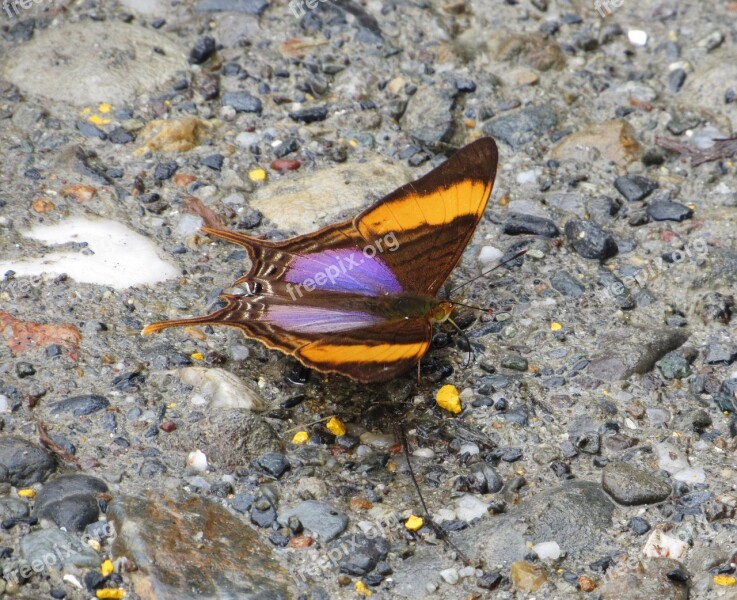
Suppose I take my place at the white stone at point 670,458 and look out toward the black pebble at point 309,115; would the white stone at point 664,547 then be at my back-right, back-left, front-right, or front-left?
back-left

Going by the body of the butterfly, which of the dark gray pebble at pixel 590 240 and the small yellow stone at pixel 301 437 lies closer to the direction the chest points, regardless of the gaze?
the dark gray pebble

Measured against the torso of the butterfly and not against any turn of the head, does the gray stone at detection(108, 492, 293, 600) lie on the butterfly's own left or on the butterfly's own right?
on the butterfly's own right

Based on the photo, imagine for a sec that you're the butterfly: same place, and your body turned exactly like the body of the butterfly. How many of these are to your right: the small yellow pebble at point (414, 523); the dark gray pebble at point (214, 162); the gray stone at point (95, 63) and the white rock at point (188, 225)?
1

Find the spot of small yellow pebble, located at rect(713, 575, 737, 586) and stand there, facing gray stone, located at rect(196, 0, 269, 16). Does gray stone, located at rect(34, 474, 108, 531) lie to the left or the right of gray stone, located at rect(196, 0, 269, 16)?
left

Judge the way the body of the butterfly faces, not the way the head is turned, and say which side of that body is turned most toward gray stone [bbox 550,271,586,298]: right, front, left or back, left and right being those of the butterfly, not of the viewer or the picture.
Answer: front

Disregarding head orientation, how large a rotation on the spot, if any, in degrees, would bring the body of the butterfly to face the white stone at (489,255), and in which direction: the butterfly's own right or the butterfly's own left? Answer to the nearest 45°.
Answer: approximately 45° to the butterfly's own left

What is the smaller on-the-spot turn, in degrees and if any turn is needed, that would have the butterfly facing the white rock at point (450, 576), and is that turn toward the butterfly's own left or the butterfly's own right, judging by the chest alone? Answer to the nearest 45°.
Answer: approximately 90° to the butterfly's own right

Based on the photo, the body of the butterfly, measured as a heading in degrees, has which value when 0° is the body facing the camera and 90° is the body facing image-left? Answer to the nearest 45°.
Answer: approximately 270°

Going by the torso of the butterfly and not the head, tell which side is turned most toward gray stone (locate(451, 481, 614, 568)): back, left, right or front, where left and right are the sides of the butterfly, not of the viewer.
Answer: right

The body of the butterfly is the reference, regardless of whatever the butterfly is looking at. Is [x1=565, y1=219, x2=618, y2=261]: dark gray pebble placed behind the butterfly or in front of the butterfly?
in front

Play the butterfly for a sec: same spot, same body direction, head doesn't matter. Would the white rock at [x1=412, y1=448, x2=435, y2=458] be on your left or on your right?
on your right

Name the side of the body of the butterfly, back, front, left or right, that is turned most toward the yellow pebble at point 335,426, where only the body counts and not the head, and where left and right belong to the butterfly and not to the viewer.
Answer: right

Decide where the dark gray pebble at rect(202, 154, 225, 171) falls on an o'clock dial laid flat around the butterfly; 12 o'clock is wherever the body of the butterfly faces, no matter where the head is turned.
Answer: The dark gray pebble is roughly at 8 o'clock from the butterfly.

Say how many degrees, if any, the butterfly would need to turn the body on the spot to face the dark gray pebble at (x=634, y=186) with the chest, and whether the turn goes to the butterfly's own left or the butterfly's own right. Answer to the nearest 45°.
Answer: approximately 45° to the butterfly's own left

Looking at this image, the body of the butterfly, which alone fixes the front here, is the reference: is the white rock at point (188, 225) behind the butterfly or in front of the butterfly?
behind

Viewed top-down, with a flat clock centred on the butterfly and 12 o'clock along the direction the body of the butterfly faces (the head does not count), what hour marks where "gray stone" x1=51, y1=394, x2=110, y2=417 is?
The gray stone is roughly at 5 o'clock from the butterfly.

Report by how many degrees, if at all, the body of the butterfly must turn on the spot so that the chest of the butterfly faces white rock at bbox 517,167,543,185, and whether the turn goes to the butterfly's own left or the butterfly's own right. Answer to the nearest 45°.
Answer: approximately 45° to the butterfly's own left
